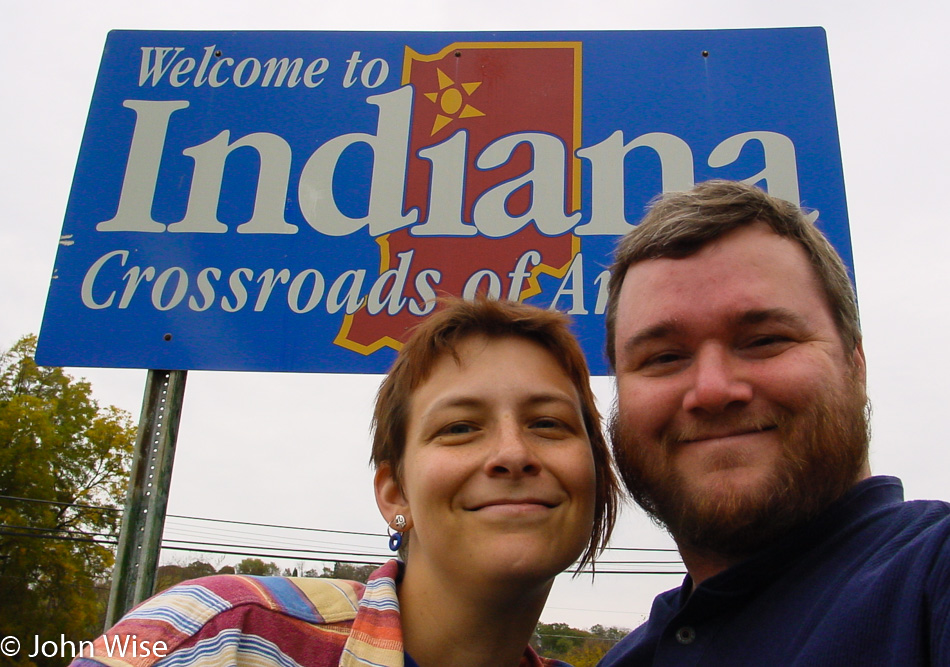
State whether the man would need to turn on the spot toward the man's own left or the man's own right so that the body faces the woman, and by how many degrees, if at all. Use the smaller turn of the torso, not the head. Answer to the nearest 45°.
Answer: approximately 45° to the man's own right

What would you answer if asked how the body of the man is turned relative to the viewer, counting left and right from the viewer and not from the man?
facing the viewer and to the left of the viewer

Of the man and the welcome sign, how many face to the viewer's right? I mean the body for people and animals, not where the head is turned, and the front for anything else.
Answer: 0

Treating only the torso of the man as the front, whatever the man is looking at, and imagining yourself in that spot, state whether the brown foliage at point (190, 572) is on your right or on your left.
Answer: on your right

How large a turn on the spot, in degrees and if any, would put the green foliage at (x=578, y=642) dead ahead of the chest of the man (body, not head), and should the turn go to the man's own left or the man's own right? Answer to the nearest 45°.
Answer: approximately 135° to the man's own right

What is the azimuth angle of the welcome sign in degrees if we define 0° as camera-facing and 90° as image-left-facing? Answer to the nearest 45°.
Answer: approximately 0°
